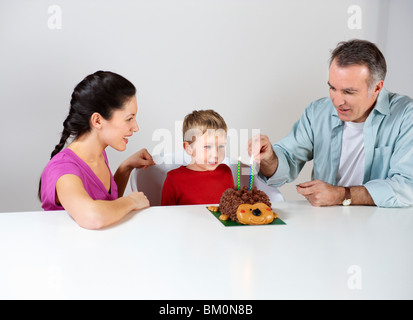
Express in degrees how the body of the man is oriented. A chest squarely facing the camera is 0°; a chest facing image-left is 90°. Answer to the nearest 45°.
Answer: approximately 45°

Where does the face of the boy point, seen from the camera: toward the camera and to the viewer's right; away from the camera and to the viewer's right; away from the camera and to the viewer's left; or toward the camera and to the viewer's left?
toward the camera and to the viewer's right

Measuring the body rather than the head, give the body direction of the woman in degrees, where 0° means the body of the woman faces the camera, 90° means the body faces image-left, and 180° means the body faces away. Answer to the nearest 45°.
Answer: approximately 315°

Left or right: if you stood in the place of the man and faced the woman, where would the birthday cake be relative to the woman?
left

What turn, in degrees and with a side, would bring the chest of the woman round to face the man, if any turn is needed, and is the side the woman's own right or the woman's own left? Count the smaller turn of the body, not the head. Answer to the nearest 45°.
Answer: approximately 45° to the woman's own left

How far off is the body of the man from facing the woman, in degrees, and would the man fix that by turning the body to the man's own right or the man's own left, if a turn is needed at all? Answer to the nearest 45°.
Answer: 0° — they already face them

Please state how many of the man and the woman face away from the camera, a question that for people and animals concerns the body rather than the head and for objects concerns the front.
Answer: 0
